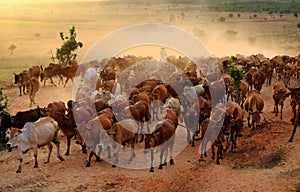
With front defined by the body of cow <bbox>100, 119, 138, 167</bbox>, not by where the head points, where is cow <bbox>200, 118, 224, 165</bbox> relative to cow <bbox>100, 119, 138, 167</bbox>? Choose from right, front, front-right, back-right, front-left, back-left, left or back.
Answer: back-left

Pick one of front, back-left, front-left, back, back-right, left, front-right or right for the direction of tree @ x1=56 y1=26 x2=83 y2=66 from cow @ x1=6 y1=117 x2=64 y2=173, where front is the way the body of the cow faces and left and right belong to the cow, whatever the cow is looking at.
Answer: back-right

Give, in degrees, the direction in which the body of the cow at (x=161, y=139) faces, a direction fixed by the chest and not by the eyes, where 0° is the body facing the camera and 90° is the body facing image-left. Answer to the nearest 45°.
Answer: approximately 45°

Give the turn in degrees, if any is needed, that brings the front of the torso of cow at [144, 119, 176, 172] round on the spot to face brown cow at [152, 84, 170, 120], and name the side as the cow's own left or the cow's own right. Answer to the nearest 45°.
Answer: approximately 135° to the cow's own right

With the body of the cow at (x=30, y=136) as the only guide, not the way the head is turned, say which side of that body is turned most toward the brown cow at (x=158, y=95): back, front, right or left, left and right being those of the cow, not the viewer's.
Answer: back

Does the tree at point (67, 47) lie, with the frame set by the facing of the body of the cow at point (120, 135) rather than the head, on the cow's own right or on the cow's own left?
on the cow's own right

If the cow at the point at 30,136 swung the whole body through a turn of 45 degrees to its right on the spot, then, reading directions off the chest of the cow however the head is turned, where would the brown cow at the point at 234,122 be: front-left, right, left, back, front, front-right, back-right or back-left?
back

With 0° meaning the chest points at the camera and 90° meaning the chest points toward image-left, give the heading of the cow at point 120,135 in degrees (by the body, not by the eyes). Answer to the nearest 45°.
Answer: approximately 45°

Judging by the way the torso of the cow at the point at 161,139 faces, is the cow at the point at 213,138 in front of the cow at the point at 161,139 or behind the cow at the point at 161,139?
behind

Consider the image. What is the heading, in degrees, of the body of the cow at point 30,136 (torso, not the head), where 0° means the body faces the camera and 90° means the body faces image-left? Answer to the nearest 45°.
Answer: approximately 45°
